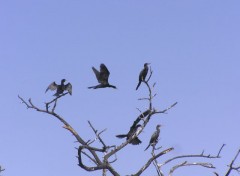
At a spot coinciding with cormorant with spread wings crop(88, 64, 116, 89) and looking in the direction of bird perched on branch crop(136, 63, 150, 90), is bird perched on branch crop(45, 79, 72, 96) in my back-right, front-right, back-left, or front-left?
back-left
